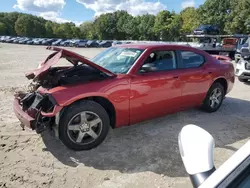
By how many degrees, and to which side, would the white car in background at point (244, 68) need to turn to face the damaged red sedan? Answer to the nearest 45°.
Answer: approximately 45° to its left

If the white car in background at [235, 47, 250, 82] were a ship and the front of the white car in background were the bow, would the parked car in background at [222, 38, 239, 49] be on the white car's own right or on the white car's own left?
on the white car's own right

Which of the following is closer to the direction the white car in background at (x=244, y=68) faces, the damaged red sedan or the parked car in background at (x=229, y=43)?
the damaged red sedan

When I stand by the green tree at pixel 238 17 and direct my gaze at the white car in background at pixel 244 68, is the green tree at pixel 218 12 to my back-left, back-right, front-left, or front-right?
back-right

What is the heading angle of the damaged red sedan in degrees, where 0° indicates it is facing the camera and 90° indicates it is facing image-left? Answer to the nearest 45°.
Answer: approximately 45°

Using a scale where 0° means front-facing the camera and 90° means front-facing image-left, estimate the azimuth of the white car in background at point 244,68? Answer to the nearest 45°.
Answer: approximately 45°

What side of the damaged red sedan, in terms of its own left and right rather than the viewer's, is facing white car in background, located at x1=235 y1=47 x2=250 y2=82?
back

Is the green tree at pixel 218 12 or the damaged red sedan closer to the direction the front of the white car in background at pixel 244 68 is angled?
the damaged red sedan

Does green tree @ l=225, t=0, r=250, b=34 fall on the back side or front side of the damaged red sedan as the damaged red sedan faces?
on the back side

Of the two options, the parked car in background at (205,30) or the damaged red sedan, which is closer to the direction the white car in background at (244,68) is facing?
the damaged red sedan

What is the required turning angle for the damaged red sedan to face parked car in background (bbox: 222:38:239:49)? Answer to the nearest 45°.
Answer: approximately 180°

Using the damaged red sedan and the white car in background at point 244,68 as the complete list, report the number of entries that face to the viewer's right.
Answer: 0
